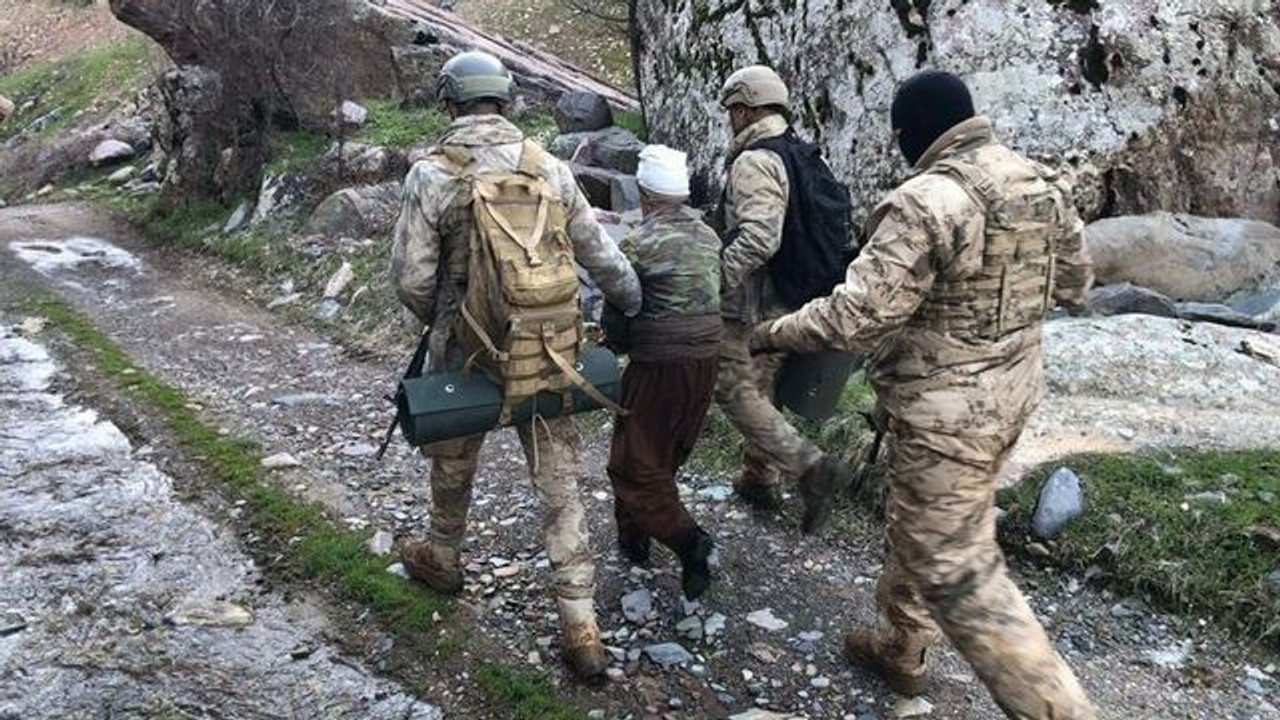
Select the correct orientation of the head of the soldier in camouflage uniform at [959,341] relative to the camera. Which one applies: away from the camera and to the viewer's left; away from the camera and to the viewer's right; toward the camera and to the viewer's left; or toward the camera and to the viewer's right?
away from the camera and to the viewer's left

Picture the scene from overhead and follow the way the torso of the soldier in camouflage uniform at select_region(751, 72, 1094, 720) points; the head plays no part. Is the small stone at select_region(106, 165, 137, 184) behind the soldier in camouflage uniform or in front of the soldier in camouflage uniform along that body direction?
in front

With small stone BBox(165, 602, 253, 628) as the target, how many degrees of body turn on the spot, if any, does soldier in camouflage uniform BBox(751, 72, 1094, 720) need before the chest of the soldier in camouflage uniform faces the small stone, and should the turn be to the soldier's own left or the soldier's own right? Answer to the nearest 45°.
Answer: approximately 45° to the soldier's own left

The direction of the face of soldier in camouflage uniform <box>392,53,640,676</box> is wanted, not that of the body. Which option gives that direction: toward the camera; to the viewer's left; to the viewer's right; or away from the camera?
away from the camera

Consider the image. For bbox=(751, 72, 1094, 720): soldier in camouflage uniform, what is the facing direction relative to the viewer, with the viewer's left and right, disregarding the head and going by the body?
facing away from the viewer and to the left of the viewer

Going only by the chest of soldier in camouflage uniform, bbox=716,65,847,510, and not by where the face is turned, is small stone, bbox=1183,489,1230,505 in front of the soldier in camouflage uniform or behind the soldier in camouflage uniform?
behind

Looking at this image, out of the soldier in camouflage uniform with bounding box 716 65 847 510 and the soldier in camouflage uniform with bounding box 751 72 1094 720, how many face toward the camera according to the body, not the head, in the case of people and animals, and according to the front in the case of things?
0
